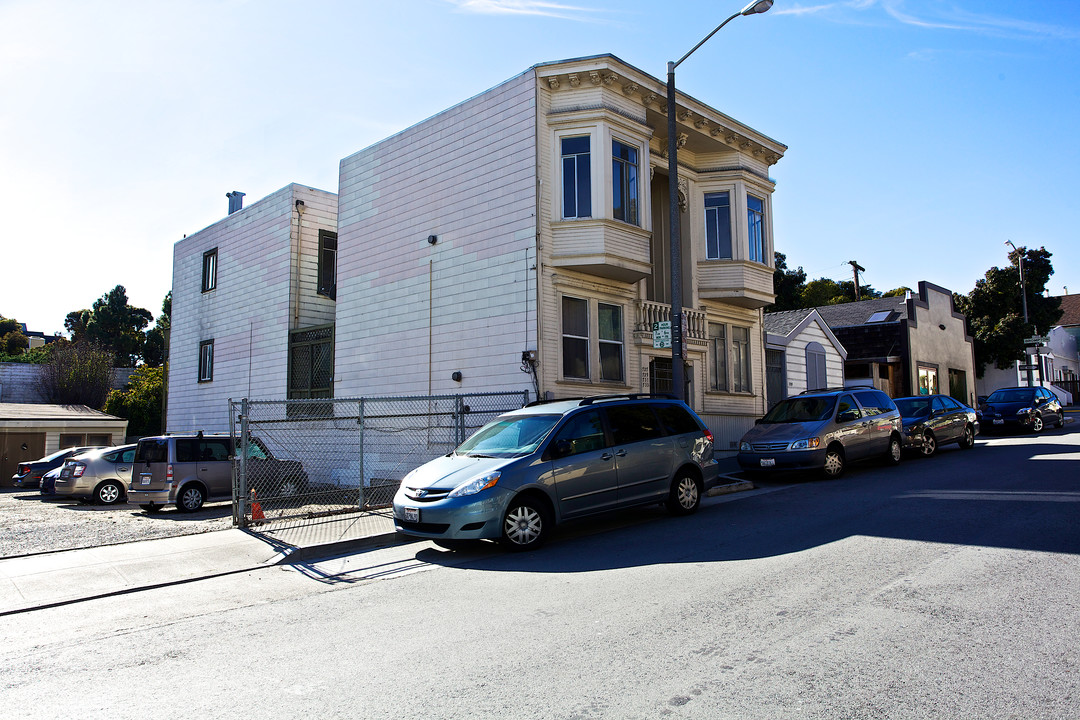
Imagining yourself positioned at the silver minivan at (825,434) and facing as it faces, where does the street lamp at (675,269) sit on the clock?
The street lamp is roughly at 12 o'clock from the silver minivan.

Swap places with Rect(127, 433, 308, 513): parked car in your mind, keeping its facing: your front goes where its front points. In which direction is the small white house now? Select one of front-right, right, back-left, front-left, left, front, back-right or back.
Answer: front-right

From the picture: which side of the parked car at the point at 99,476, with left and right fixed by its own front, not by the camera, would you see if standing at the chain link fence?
right

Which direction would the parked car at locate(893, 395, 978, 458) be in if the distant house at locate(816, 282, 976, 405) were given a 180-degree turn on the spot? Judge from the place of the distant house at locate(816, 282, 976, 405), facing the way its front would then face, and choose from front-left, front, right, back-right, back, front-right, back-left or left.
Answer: back-left

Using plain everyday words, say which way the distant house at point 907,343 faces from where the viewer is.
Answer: facing the viewer and to the right of the viewer

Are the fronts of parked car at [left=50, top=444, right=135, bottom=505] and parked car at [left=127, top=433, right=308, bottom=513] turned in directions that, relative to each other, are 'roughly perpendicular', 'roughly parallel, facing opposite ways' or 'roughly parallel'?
roughly parallel

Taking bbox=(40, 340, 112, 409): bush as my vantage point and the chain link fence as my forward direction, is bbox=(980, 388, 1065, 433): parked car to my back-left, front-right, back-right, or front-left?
front-left

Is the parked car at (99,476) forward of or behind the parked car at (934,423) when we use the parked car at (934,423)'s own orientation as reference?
forward

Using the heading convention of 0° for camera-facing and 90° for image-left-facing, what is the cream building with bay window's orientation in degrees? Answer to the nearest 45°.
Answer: approximately 315°

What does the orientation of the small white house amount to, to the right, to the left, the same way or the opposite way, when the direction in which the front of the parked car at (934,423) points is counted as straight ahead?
to the left

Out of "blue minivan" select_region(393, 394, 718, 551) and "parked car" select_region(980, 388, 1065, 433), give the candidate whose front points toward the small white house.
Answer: the parked car

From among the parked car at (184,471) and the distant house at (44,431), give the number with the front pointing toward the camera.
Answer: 1

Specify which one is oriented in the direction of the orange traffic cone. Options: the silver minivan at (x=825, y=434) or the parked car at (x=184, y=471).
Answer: the silver minivan

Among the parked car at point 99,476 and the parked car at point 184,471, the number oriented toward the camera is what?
0

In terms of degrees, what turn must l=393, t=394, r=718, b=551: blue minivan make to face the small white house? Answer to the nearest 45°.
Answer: approximately 180°

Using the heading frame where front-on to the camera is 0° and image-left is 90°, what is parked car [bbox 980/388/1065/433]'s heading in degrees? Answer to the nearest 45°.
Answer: approximately 45°

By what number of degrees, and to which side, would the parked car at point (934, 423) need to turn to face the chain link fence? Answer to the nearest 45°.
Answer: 0° — it already faces it

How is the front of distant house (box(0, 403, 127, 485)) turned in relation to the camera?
facing the viewer

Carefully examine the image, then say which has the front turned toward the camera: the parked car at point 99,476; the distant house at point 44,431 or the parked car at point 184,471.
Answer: the distant house

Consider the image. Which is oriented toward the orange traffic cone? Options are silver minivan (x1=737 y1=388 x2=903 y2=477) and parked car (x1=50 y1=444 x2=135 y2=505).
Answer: the silver minivan
